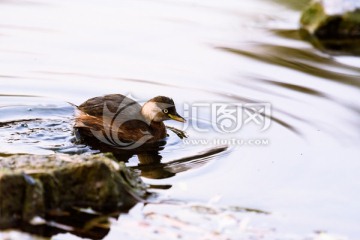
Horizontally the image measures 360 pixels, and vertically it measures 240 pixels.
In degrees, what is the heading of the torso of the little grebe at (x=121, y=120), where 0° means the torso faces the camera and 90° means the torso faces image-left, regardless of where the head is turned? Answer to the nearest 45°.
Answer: approximately 270°

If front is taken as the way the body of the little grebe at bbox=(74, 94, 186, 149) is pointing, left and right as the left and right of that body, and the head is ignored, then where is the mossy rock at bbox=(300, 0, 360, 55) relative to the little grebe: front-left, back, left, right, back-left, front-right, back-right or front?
front-left

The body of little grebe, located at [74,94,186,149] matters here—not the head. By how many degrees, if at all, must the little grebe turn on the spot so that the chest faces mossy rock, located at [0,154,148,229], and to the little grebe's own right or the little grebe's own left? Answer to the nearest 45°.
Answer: approximately 90° to the little grebe's own right
